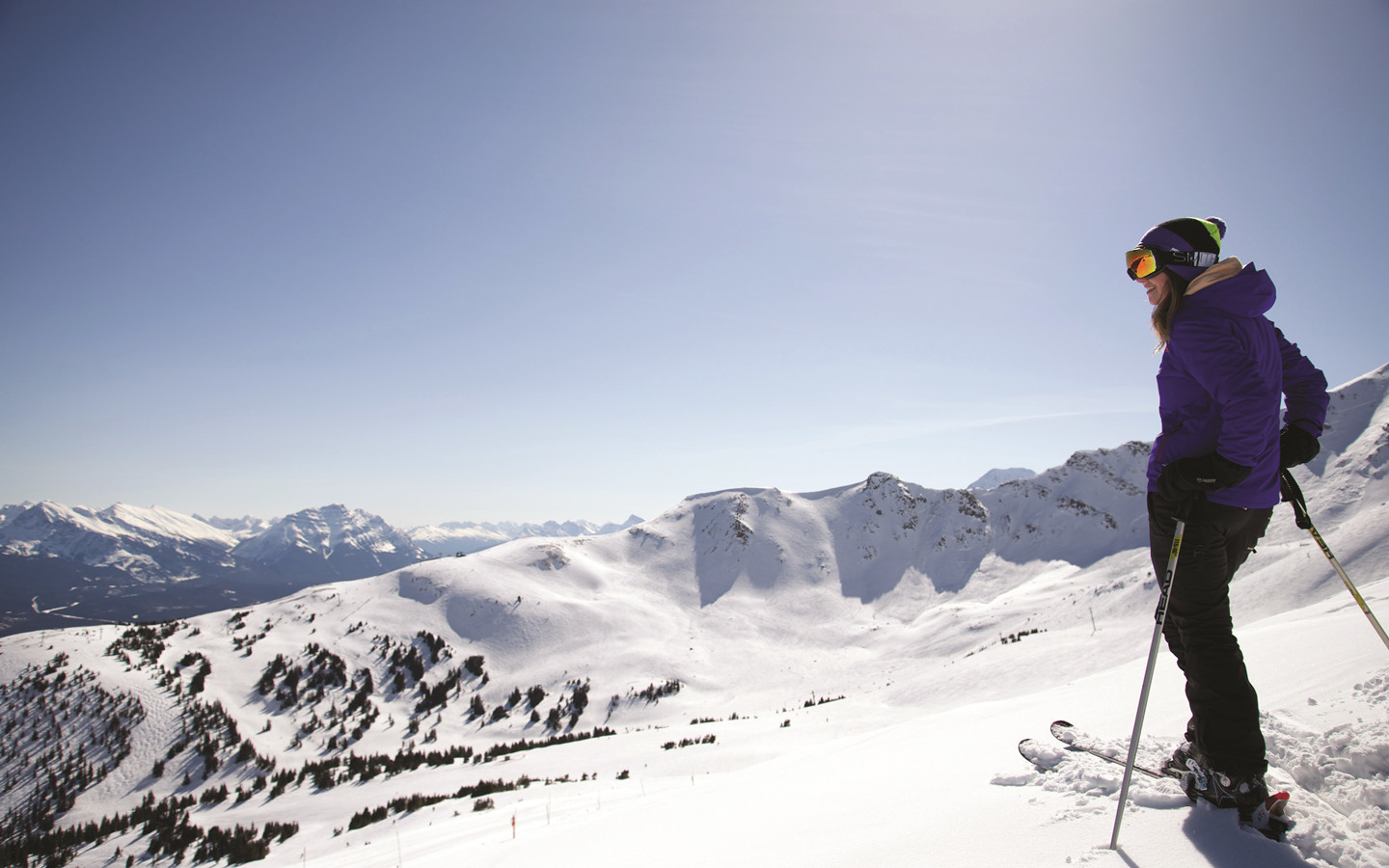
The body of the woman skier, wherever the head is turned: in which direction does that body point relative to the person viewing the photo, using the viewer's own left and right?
facing away from the viewer and to the left of the viewer
